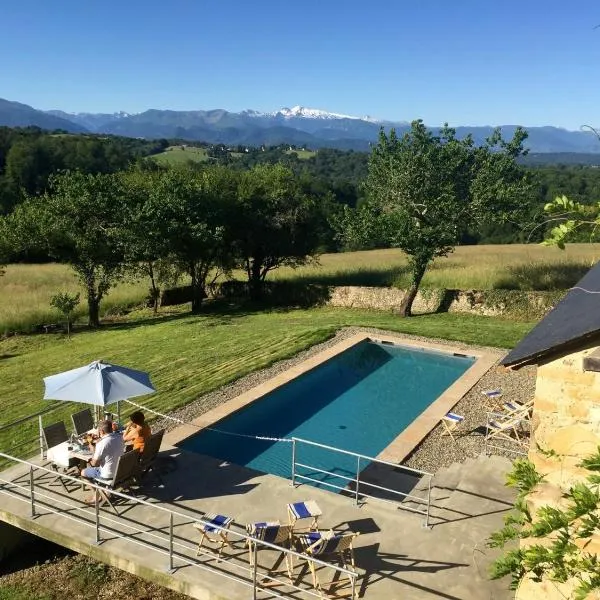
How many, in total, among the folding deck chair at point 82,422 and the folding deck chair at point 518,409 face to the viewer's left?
1

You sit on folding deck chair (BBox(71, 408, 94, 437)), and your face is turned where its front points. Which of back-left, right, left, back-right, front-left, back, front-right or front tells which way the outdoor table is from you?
front-right

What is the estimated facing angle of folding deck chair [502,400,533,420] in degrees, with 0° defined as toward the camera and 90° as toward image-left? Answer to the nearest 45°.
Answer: approximately 90°

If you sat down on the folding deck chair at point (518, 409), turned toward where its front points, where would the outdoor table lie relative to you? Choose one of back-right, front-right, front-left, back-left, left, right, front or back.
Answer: front-left

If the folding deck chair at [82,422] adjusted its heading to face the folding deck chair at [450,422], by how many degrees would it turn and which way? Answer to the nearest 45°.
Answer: approximately 45° to its left

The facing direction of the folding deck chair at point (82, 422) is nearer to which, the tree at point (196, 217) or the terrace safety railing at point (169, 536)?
the terrace safety railing

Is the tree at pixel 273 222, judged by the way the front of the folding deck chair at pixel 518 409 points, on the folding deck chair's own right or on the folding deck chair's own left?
on the folding deck chair's own right

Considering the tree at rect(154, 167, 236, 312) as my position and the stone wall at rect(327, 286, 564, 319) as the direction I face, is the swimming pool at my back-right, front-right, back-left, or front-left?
front-right

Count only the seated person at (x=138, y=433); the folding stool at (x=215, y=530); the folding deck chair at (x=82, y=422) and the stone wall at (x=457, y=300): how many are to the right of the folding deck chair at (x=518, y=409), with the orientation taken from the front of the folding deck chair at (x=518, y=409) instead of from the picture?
1

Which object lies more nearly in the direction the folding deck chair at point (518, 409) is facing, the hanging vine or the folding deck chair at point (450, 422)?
the folding deck chair

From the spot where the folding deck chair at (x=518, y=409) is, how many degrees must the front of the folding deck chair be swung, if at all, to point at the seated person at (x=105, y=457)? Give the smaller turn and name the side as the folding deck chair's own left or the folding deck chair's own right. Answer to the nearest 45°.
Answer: approximately 45° to the folding deck chair's own left

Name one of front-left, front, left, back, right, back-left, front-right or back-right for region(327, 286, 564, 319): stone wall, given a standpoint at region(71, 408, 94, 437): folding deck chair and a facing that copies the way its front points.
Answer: left
